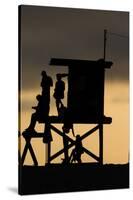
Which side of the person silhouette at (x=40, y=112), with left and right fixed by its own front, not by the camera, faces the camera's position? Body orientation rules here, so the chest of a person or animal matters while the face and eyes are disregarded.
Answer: left

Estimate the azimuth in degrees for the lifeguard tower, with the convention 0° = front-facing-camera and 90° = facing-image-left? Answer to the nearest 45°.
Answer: approximately 90°
